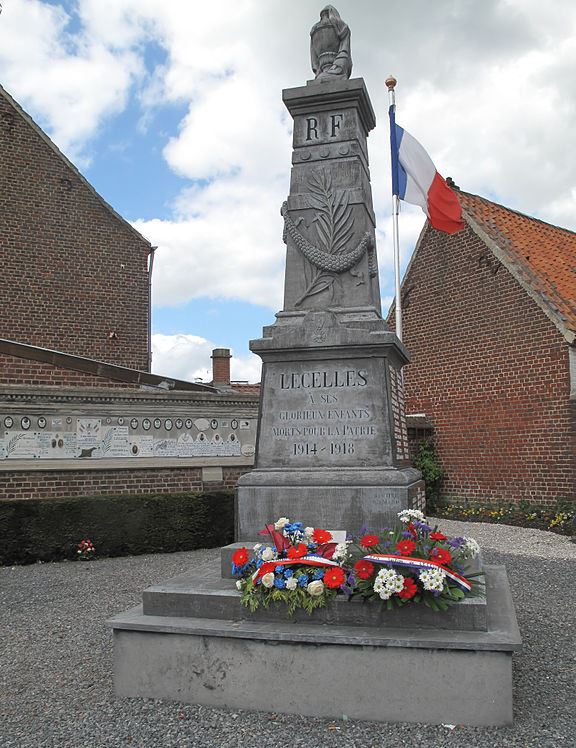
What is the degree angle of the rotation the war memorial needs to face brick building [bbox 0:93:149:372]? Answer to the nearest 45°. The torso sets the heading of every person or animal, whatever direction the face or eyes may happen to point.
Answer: approximately 135° to its right

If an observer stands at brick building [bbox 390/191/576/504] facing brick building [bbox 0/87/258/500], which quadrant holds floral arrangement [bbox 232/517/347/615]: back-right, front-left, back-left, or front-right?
front-left

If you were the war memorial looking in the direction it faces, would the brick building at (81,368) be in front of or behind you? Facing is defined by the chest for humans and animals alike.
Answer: behind

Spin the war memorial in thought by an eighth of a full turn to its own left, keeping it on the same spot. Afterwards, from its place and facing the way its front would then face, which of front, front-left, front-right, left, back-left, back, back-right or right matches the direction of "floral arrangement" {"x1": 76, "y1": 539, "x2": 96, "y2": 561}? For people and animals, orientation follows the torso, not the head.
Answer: back

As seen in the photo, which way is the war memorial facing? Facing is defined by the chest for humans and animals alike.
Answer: toward the camera

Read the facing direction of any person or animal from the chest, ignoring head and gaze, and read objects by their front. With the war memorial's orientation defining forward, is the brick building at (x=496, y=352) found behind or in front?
behind

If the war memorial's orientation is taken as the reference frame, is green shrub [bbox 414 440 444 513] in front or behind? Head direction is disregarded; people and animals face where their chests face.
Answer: behind
